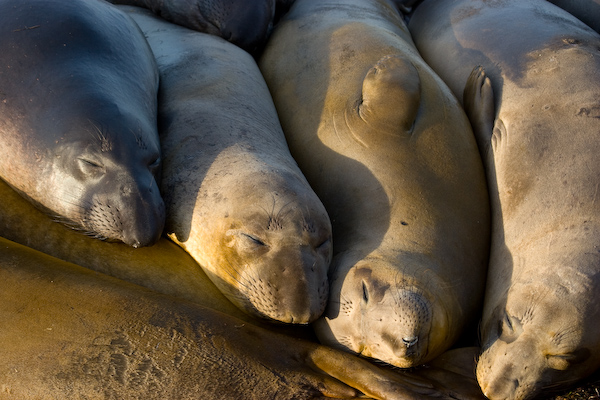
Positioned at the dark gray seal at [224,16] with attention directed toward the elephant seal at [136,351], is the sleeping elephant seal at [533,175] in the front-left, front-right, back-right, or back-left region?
front-left

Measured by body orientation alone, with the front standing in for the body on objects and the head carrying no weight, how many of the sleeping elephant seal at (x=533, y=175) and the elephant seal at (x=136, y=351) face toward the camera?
1

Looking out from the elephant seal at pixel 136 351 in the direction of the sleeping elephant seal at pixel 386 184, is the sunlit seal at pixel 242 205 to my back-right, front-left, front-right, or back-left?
front-left

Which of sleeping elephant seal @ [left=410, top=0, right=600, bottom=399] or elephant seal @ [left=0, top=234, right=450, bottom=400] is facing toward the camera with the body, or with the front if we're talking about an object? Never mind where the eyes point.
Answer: the sleeping elephant seal

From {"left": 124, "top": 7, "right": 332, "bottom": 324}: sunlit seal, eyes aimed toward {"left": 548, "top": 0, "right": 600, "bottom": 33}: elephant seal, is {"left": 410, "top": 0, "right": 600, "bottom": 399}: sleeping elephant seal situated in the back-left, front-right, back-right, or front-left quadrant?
front-right

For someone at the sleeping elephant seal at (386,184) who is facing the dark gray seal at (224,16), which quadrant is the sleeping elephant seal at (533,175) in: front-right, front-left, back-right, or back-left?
back-right

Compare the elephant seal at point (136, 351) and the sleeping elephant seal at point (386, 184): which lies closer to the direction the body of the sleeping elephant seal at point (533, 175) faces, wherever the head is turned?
the elephant seal

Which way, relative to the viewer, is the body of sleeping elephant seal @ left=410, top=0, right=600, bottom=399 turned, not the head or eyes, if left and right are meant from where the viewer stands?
facing the viewer

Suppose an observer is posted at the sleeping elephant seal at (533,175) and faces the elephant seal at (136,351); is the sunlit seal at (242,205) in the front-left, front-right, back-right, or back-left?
front-right

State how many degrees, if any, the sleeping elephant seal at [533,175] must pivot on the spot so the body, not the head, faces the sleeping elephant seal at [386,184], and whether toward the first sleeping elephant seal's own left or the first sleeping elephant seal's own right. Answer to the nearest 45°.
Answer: approximately 90° to the first sleeping elephant seal's own right

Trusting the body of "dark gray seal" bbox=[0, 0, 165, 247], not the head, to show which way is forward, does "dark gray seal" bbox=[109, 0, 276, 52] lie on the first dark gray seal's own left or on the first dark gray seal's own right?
on the first dark gray seal's own left

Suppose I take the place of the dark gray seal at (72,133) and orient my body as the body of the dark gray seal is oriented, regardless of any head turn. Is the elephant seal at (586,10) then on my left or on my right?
on my left

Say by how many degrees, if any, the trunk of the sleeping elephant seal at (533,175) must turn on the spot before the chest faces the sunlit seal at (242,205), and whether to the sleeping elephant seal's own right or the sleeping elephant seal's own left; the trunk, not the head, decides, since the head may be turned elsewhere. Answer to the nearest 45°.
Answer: approximately 45° to the sleeping elephant seal's own right
